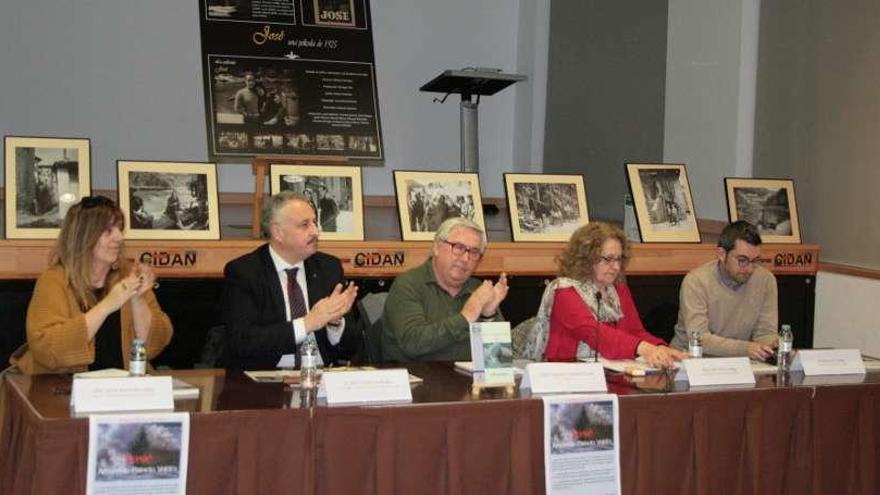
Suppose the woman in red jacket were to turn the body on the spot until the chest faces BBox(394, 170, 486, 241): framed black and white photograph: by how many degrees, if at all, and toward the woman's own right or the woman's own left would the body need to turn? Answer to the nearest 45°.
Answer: approximately 180°

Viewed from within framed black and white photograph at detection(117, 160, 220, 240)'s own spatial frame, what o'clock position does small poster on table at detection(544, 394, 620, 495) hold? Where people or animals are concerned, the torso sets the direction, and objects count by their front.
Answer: The small poster on table is roughly at 11 o'clock from the framed black and white photograph.

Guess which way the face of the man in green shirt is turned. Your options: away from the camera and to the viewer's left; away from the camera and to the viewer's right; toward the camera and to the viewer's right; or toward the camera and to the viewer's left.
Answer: toward the camera and to the viewer's right

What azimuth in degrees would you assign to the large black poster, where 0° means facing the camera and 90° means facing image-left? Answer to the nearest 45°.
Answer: approximately 0°

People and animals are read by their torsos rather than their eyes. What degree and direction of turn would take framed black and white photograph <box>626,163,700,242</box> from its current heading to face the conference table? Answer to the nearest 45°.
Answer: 0° — it already faces it

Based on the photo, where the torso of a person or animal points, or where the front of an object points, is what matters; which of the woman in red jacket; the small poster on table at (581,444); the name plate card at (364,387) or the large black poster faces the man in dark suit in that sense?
the large black poster

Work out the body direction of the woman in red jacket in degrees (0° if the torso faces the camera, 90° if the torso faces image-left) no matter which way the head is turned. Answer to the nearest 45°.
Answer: approximately 315°

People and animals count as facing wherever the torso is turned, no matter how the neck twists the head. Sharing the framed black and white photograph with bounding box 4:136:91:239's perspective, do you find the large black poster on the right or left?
on its left

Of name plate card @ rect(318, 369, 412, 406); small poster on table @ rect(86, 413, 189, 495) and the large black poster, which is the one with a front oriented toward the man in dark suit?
the large black poster

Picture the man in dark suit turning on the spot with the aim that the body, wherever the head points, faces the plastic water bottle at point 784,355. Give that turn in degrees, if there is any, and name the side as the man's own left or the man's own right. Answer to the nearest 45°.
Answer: approximately 45° to the man's own left
